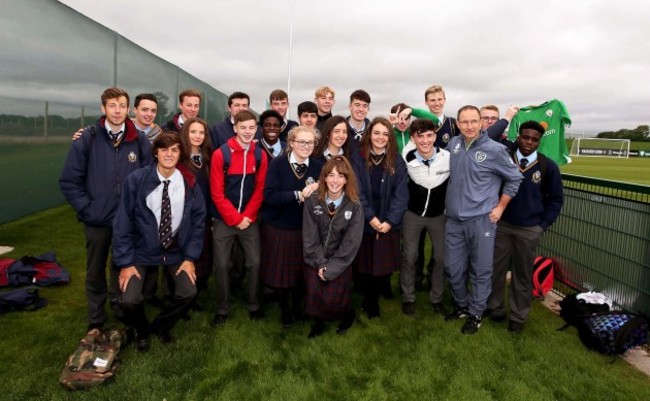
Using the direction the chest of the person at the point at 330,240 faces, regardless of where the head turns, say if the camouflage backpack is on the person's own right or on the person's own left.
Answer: on the person's own right

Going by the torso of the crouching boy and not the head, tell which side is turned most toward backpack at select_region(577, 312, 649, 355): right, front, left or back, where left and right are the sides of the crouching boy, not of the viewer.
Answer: left

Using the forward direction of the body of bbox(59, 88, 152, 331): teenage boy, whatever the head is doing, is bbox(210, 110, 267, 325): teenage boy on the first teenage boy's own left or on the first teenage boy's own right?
on the first teenage boy's own left

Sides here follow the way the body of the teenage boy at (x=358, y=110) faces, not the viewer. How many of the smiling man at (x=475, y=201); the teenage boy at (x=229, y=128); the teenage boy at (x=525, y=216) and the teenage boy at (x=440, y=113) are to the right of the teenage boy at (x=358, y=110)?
1

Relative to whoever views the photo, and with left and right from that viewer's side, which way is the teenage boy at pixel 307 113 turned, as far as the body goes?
facing the viewer

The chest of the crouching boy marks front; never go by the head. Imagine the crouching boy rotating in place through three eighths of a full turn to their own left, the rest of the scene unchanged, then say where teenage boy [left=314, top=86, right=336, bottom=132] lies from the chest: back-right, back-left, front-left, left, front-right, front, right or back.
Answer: front

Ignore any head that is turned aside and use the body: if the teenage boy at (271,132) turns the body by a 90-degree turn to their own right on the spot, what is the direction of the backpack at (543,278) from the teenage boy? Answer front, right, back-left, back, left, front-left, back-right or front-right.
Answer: back

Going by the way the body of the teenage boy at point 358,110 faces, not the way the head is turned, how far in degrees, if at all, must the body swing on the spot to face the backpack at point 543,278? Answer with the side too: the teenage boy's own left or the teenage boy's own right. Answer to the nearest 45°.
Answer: approximately 90° to the teenage boy's own left

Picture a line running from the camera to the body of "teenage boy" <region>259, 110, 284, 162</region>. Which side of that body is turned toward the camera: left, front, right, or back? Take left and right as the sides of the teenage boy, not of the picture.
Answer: front

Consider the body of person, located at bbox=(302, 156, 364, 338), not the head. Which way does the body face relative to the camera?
toward the camera
